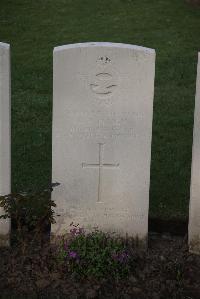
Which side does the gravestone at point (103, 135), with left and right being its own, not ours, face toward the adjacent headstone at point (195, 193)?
left

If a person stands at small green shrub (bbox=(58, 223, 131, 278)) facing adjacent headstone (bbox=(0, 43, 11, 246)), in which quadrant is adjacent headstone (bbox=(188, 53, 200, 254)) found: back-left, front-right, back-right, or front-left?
back-right

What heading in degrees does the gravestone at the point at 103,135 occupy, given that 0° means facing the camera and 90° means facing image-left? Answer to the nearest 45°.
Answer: approximately 0°

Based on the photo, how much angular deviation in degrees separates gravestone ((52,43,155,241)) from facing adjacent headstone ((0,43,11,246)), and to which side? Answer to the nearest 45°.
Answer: approximately 90° to its right
